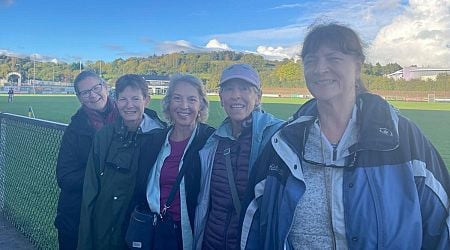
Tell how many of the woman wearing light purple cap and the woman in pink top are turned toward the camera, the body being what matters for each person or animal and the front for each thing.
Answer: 2

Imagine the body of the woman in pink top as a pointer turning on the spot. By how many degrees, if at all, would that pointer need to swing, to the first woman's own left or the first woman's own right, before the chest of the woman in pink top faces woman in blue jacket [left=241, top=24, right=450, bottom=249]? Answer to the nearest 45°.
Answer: approximately 45° to the first woman's own left

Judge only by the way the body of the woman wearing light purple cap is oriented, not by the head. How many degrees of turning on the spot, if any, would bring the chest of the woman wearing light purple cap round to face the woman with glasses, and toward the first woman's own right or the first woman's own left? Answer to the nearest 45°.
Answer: approximately 135° to the first woman's own right
